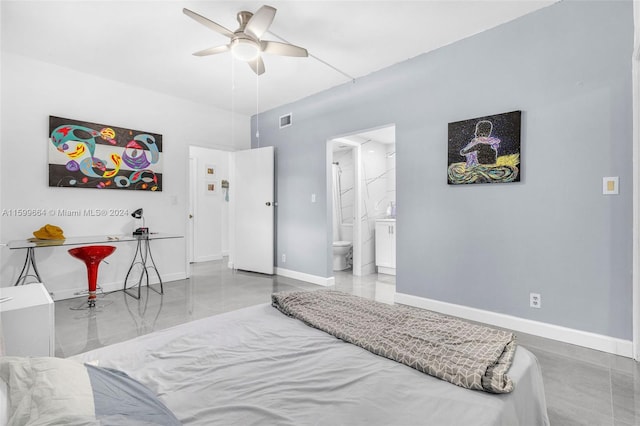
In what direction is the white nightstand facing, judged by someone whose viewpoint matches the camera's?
facing to the right of the viewer

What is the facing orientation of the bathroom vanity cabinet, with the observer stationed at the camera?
facing the viewer and to the left of the viewer

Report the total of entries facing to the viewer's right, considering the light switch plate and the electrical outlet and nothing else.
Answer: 0

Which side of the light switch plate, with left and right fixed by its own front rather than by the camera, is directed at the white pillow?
front

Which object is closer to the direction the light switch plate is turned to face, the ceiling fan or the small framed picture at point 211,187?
the ceiling fan
